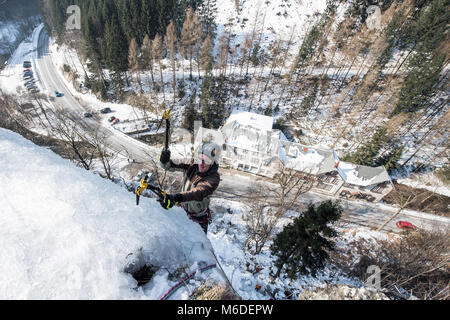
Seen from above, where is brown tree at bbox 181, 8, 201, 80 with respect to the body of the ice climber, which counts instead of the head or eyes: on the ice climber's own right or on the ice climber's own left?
on the ice climber's own right

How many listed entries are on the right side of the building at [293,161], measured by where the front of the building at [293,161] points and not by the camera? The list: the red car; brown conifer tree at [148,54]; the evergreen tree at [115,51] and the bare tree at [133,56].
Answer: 3

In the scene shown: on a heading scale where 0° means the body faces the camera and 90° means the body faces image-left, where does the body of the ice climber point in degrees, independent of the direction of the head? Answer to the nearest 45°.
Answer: approximately 45°

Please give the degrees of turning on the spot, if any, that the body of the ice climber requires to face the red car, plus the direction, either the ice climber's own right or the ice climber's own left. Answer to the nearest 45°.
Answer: approximately 135° to the ice climber's own left

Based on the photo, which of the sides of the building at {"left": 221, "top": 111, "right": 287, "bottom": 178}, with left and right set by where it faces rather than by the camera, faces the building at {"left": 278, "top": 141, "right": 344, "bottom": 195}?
left

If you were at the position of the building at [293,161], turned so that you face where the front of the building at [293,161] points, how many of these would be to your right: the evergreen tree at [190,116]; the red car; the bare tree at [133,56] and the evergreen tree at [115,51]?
3

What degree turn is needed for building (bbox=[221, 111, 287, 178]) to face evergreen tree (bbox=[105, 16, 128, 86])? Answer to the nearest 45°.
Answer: approximately 90° to its right

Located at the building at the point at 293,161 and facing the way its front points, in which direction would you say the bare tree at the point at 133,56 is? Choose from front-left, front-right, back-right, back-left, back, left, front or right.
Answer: right

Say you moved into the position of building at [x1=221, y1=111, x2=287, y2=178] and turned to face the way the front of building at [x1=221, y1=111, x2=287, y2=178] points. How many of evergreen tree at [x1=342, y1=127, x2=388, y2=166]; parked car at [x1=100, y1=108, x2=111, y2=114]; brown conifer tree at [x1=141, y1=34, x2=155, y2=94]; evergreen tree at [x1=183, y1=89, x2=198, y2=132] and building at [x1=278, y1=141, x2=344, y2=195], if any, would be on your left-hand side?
2

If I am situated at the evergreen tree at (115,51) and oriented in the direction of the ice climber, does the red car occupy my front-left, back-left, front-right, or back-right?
front-left

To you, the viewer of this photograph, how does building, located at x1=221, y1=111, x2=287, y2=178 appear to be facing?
facing the viewer

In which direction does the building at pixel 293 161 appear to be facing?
toward the camera

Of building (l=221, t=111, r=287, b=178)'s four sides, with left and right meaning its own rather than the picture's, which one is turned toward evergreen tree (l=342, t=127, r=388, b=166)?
left

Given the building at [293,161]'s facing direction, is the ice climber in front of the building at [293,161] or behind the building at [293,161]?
in front

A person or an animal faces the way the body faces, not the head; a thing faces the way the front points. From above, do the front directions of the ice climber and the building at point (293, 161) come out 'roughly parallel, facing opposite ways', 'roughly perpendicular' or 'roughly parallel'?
roughly parallel

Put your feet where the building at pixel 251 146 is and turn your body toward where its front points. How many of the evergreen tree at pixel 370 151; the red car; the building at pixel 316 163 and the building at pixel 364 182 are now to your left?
4

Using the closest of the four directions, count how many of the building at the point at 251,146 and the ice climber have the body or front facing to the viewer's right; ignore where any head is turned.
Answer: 0
